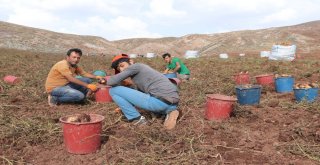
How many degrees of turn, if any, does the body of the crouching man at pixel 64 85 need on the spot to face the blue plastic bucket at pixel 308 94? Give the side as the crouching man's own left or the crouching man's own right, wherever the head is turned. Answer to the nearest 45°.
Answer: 0° — they already face it

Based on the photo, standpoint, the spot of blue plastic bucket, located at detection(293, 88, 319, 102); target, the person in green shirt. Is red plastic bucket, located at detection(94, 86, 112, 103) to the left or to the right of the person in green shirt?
left

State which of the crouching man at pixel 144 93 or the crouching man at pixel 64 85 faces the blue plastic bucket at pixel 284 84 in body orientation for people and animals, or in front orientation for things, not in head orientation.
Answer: the crouching man at pixel 64 85

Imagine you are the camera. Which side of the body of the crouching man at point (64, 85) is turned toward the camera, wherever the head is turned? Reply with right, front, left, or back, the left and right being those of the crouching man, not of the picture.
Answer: right

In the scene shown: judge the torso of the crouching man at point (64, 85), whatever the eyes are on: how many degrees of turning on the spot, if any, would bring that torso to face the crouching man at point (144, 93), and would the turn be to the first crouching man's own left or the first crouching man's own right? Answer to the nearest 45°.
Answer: approximately 45° to the first crouching man's own right

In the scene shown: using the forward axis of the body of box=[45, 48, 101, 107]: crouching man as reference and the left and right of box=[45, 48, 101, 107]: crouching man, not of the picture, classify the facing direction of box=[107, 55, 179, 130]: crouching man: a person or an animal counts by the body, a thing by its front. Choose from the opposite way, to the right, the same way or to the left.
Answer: the opposite way

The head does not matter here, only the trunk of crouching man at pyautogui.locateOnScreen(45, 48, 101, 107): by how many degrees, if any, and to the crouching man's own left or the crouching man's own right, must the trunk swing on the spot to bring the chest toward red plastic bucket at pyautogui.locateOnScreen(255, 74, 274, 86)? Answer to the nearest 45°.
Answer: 0° — they already face it

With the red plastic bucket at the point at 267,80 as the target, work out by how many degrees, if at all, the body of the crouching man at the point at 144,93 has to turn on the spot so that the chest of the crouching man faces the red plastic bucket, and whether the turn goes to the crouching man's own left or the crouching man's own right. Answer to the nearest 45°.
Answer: approximately 135° to the crouching man's own right

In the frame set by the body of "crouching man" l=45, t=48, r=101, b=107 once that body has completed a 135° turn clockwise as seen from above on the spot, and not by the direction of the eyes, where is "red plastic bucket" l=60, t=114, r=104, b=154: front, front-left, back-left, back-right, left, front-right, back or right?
front-left

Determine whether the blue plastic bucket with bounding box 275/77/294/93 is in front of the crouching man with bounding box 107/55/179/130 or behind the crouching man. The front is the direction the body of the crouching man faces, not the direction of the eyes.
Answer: behind

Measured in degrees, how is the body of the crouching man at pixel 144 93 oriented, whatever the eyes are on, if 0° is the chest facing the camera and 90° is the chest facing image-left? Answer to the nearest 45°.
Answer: approximately 90°

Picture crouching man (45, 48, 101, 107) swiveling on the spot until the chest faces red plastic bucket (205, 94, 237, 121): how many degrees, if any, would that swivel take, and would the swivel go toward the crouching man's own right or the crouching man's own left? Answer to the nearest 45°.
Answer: approximately 45° to the crouching man's own right

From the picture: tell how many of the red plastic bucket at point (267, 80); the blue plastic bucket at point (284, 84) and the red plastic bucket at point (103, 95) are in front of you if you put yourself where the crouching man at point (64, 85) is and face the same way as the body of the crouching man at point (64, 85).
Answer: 3
